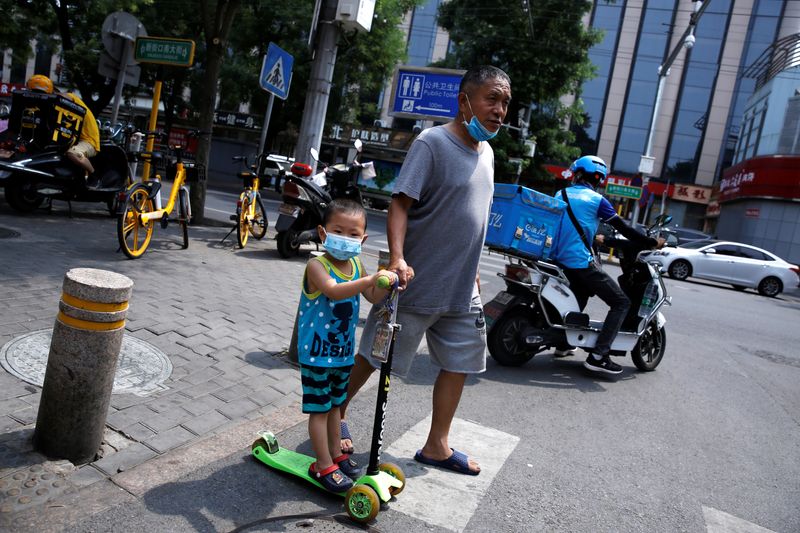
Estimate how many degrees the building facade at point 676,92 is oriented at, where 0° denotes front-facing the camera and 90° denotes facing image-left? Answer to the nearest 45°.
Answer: approximately 0°

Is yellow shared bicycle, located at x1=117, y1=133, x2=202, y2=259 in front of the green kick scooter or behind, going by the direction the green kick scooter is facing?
behind

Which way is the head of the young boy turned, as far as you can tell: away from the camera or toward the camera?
toward the camera

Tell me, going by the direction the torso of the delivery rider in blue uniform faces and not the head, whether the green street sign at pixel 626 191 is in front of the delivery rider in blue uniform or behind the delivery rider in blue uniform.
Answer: in front

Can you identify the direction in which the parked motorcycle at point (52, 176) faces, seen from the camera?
facing to the right of the viewer

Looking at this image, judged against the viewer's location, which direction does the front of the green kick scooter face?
facing the viewer and to the right of the viewer

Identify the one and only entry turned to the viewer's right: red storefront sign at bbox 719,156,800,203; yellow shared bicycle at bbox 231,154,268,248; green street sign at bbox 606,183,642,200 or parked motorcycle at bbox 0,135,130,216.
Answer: the parked motorcycle

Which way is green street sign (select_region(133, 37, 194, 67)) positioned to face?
toward the camera

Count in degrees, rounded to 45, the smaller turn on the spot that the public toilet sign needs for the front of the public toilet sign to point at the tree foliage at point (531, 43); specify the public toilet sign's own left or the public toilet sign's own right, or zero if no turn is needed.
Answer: approximately 180°

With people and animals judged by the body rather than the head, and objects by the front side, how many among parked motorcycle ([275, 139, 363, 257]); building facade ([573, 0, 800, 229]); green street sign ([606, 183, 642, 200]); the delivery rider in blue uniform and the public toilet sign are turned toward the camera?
3

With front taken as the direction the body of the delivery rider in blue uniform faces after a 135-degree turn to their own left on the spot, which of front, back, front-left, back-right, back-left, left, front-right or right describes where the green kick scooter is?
left

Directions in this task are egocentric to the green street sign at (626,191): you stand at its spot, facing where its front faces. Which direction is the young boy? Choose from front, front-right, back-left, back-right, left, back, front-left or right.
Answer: front
